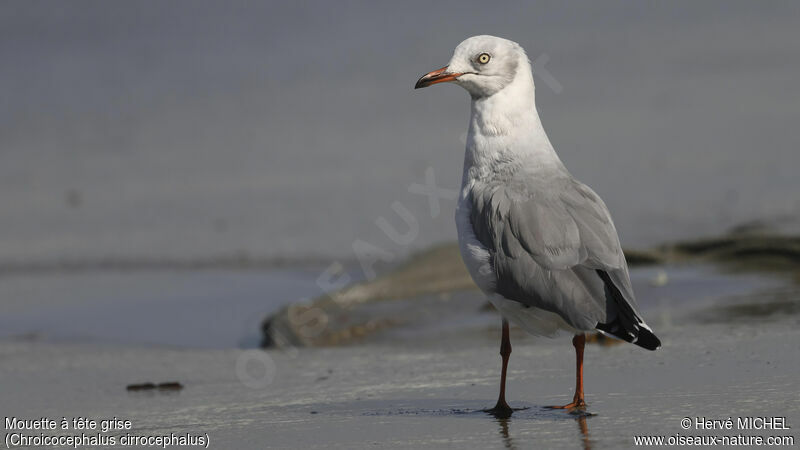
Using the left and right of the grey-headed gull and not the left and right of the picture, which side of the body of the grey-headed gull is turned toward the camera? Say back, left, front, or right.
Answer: left
